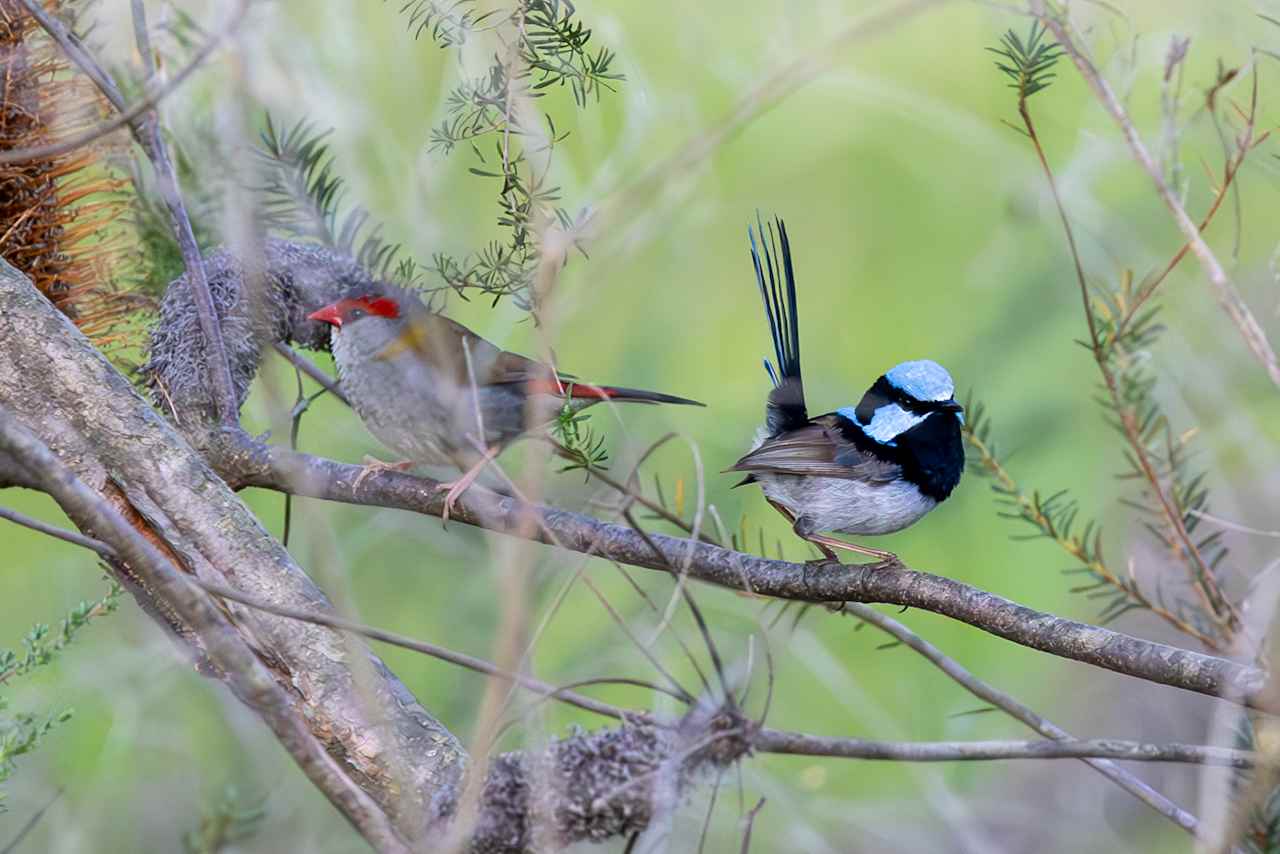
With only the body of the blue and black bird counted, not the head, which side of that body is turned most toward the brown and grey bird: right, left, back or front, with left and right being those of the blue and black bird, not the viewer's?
back

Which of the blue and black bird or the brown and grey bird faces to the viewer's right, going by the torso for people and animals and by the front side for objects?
the blue and black bird

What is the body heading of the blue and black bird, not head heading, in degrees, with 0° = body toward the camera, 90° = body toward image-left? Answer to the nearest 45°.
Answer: approximately 270°

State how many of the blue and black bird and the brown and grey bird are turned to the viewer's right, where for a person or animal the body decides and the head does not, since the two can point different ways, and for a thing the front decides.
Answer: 1

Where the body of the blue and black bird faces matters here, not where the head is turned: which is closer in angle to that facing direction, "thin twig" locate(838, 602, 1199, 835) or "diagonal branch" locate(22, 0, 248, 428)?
the thin twig

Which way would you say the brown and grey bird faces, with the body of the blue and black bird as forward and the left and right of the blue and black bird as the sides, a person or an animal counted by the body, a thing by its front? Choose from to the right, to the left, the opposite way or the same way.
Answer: the opposite way

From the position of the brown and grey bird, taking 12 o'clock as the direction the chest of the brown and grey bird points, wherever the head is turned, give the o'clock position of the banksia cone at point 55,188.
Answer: The banksia cone is roughly at 11 o'clock from the brown and grey bird.

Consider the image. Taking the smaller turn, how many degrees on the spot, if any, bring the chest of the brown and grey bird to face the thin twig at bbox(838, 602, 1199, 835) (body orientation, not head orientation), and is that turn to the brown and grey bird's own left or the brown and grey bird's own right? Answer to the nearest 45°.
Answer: approximately 135° to the brown and grey bird's own left

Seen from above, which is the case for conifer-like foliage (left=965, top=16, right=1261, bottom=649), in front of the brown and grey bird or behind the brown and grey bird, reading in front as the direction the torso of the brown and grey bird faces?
behind

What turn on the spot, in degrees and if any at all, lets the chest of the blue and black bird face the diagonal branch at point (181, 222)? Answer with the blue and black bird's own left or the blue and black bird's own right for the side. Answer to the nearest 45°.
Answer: approximately 180°

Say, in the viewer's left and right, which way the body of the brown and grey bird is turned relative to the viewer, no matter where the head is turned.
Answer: facing to the left of the viewer

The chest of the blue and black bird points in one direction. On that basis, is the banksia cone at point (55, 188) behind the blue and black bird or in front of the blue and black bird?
behind

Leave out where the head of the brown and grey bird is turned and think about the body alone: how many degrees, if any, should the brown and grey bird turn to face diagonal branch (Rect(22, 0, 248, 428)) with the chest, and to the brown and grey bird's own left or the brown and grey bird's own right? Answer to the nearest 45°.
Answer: approximately 45° to the brown and grey bird's own left
